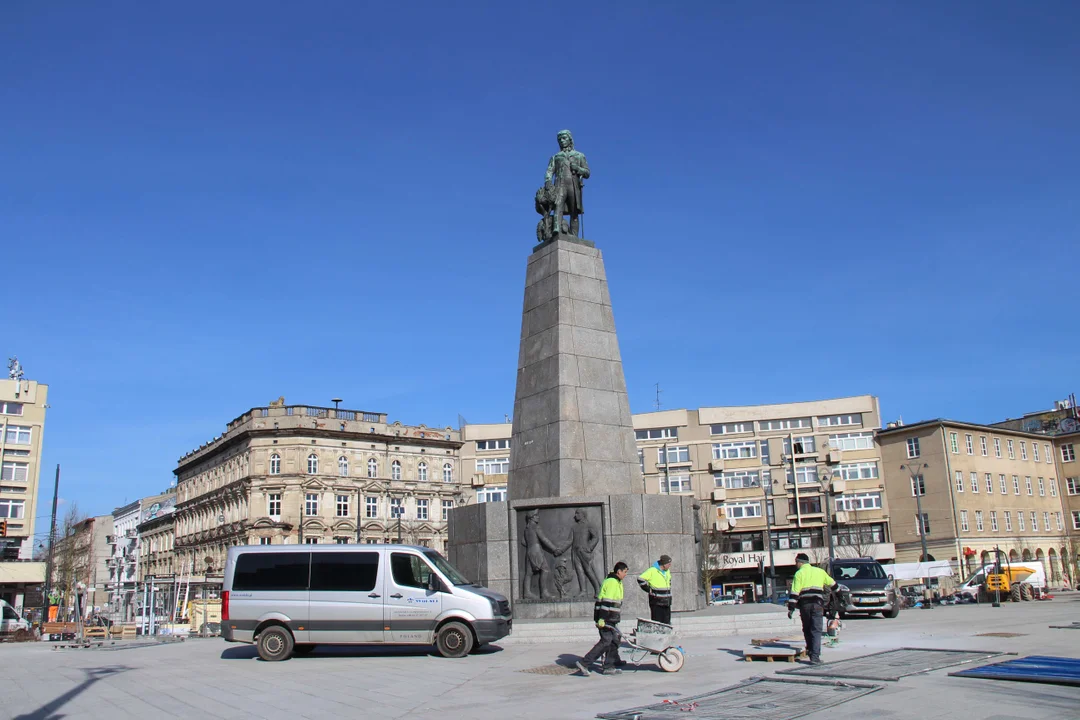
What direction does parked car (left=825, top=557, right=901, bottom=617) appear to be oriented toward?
toward the camera

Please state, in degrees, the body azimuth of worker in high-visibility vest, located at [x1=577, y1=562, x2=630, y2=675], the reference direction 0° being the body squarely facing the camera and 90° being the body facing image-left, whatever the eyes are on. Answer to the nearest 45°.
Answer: approximately 270°

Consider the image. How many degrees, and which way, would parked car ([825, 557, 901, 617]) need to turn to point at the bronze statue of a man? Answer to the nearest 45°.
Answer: approximately 45° to its right

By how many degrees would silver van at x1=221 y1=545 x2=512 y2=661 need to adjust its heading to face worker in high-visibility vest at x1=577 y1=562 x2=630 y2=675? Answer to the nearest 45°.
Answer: approximately 45° to its right

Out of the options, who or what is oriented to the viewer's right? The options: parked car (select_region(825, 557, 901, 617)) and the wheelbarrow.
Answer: the wheelbarrow

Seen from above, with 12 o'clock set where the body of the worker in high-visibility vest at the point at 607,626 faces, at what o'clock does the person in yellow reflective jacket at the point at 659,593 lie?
the person in yellow reflective jacket at the point at 659,593 is roughly at 10 o'clock from the worker in high-visibility vest at the point at 607,626.

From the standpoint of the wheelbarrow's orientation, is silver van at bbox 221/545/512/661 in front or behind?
behind

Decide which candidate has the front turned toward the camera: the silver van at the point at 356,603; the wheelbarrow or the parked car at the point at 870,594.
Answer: the parked car

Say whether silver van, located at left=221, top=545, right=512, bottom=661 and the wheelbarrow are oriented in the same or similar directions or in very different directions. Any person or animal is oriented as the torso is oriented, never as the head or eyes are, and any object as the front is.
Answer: same or similar directions

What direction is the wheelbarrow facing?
to the viewer's right

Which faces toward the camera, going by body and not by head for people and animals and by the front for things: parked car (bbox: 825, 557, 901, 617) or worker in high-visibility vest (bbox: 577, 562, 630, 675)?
the parked car

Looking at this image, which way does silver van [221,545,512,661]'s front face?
to the viewer's right
